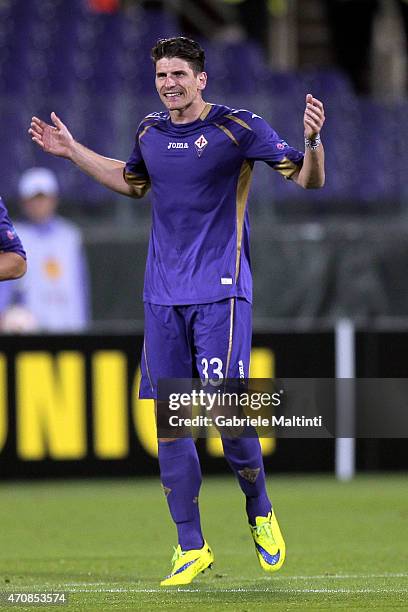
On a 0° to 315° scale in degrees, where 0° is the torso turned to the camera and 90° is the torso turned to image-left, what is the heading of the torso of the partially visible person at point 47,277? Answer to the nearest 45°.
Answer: approximately 0°

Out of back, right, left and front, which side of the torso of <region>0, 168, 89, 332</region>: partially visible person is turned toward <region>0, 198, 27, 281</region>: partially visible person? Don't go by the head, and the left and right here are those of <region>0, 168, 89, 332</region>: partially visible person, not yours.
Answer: front
